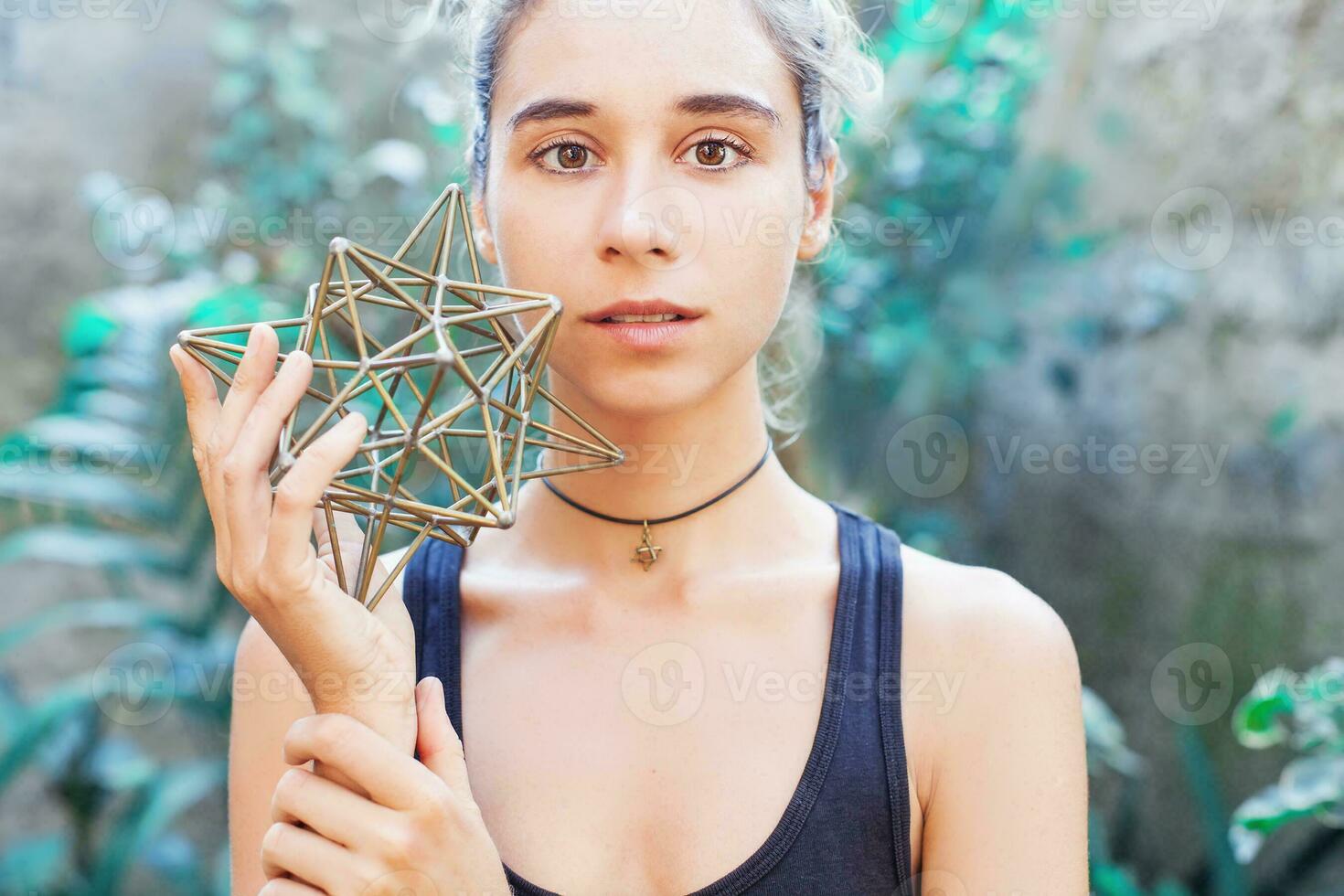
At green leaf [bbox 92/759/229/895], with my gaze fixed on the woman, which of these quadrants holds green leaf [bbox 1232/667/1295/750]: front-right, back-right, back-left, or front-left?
front-left

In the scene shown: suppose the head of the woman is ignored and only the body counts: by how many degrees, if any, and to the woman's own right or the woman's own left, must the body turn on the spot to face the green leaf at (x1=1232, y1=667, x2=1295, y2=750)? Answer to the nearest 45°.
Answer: approximately 135° to the woman's own left

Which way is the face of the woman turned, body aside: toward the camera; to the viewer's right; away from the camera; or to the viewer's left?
toward the camera

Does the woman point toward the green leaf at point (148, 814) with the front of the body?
no

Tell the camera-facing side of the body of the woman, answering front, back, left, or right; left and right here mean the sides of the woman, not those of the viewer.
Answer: front

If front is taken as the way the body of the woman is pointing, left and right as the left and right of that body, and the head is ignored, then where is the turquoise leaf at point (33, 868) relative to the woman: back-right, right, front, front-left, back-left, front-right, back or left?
back-right

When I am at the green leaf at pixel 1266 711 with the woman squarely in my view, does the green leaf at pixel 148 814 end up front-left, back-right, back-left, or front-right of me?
front-right
